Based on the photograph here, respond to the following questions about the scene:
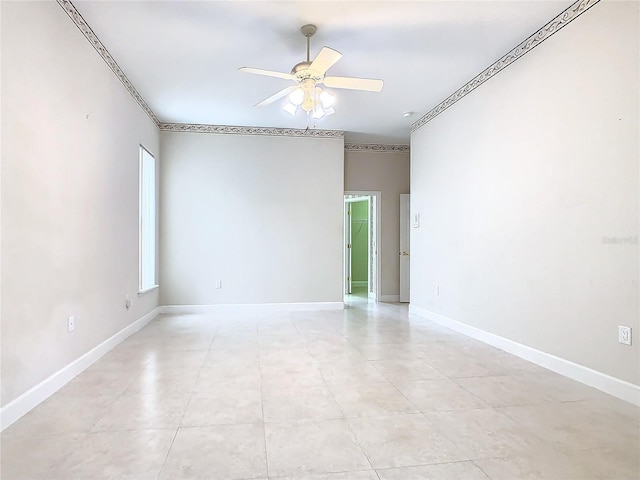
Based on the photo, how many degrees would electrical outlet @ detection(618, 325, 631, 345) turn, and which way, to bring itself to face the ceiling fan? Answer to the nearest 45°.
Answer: approximately 45° to its right

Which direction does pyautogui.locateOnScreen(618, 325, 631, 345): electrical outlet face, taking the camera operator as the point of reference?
facing the viewer and to the left of the viewer

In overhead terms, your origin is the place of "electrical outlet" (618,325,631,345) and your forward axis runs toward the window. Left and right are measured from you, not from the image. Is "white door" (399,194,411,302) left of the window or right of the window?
right

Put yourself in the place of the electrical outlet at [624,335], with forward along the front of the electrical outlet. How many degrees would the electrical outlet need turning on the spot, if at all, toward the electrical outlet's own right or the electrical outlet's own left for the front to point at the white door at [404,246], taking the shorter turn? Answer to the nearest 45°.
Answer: approximately 90° to the electrical outlet's own right

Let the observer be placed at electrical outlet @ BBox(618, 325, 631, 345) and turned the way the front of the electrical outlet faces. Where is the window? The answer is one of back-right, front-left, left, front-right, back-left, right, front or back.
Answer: front-right

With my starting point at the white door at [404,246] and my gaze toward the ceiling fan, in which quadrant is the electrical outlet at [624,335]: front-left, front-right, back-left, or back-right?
front-left
